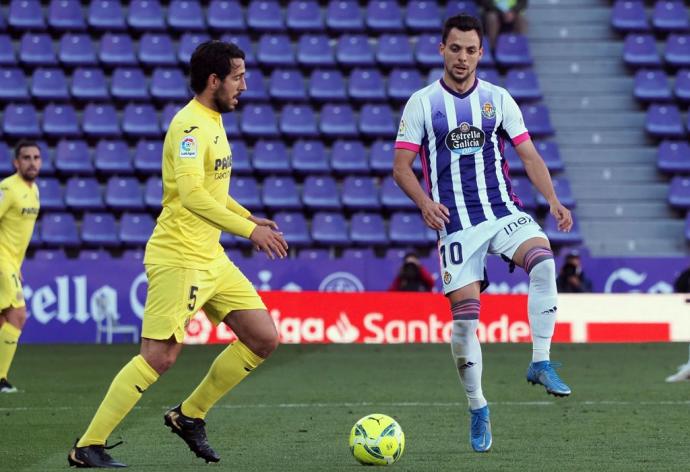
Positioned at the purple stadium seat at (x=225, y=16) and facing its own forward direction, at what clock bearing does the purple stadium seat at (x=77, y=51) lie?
the purple stadium seat at (x=77, y=51) is roughly at 3 o'clock from the purple stadium seat at (x=225, y=16).

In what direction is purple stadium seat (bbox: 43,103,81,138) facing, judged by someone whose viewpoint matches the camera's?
facing the viewer

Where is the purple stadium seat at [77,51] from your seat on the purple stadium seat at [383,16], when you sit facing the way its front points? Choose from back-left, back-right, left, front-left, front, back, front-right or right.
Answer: right

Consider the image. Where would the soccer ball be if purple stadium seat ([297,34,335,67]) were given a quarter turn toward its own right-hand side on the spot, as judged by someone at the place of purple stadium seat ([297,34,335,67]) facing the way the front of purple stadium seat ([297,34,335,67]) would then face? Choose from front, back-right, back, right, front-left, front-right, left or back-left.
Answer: left

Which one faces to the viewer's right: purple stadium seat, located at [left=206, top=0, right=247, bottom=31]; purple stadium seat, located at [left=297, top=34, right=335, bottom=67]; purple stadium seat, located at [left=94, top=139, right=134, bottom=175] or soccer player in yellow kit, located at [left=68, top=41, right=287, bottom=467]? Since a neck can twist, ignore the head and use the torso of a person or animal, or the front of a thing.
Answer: the soccer player in yellow kit

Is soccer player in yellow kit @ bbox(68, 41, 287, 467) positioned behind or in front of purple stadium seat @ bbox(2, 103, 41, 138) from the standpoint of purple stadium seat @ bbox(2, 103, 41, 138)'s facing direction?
in front

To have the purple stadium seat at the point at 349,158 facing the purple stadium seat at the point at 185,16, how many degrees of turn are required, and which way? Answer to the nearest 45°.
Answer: approximately 135° to its right

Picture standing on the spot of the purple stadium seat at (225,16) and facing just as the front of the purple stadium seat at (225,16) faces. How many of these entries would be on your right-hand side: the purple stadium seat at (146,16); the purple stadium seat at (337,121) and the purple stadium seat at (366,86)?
1

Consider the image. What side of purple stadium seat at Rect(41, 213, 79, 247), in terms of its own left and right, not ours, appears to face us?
front

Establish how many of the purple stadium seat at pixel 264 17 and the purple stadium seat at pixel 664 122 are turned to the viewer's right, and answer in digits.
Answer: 0

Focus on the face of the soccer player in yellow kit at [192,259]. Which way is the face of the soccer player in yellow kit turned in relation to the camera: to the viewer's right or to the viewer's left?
to the viewer's right

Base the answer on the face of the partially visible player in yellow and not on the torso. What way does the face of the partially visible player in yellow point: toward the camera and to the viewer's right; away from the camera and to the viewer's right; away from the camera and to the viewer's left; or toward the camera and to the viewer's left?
toward the camera and to the viewer's right

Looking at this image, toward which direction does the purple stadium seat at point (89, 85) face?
toward the camera

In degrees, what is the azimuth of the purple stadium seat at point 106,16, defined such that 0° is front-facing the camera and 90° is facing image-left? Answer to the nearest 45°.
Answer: approximately 0°

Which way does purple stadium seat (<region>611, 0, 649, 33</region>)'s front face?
toward the camera

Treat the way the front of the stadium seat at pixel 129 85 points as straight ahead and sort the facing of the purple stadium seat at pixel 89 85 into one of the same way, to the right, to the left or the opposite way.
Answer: the same way

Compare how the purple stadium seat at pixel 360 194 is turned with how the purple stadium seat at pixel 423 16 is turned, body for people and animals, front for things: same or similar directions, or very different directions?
same or similar directions
